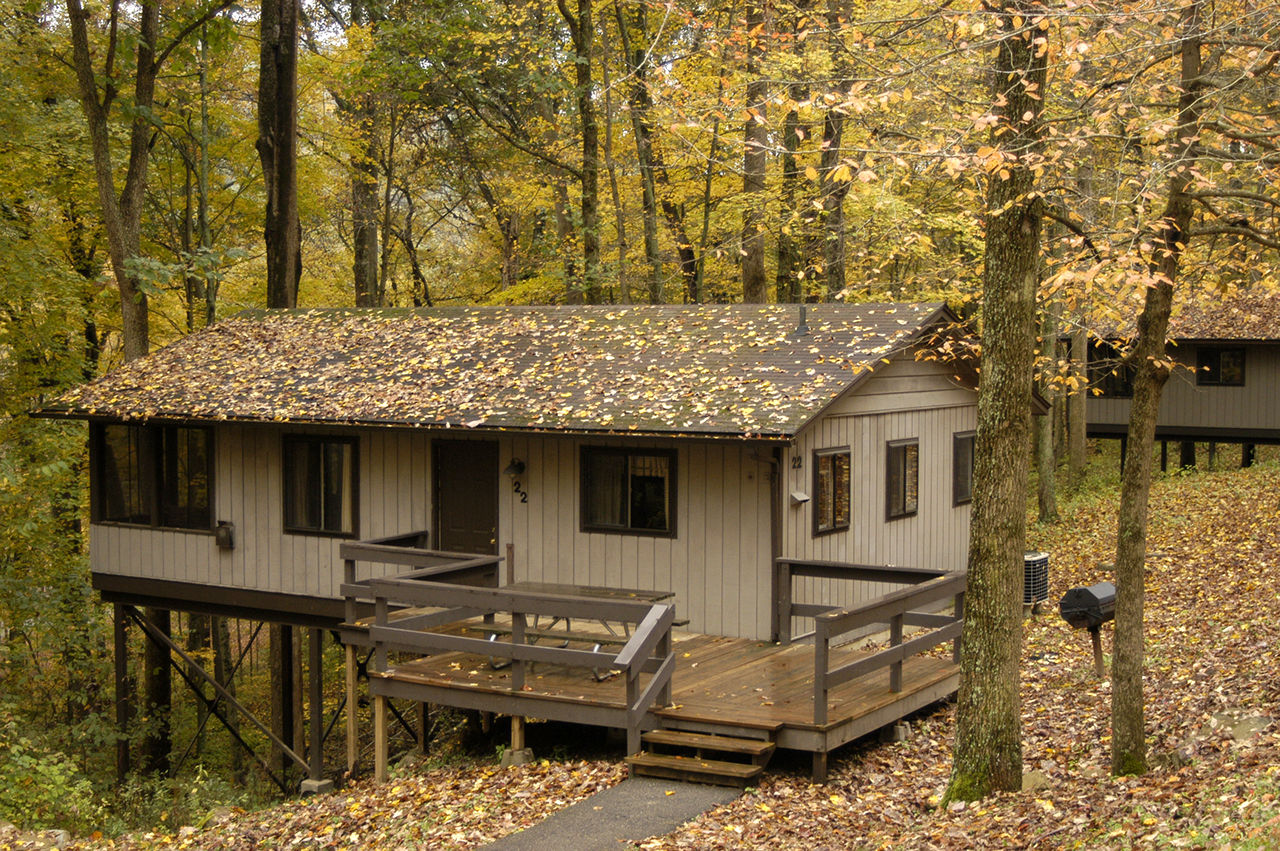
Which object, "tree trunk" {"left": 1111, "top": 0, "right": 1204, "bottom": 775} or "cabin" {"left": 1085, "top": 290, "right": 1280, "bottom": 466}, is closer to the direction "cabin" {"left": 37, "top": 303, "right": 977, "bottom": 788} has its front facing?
the tree trunk

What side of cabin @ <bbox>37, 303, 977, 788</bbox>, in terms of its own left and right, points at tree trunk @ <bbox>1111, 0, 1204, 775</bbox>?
left

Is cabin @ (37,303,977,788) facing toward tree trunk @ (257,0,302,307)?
no

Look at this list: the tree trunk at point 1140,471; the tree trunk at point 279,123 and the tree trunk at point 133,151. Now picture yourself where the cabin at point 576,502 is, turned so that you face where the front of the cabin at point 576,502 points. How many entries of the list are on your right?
2

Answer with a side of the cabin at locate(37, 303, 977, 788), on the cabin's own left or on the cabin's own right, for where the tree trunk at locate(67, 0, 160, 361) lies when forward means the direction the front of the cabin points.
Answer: on the cabin's own right

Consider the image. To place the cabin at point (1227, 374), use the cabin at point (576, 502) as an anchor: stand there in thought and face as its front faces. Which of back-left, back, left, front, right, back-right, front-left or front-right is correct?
back

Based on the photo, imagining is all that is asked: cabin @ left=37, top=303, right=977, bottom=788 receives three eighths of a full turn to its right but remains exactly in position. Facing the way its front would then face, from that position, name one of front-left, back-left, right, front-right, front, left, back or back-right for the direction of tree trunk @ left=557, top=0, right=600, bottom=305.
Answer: front

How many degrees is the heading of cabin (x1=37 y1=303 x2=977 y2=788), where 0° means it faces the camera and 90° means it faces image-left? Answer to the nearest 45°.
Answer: approximately 45°
